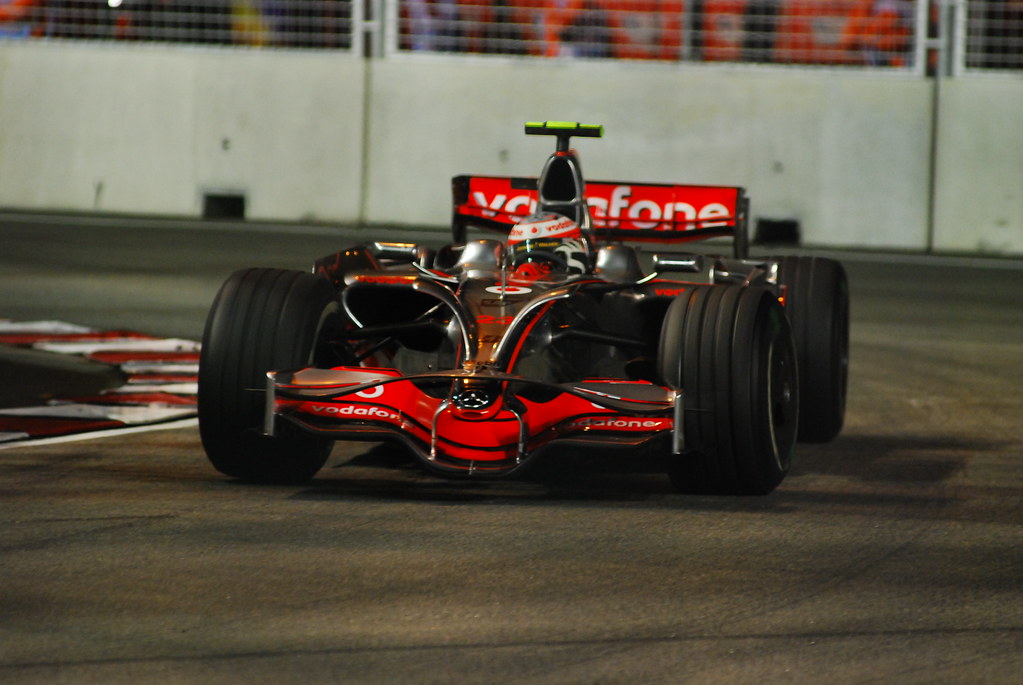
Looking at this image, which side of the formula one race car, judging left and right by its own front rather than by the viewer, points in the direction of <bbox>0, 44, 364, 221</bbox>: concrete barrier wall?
back

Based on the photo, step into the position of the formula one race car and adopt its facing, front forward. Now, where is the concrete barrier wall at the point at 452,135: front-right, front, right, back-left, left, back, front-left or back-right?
back

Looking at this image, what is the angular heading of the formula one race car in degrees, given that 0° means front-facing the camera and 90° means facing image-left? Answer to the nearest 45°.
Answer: approximately 0°

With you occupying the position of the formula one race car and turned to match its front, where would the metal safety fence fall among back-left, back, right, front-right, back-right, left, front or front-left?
back
